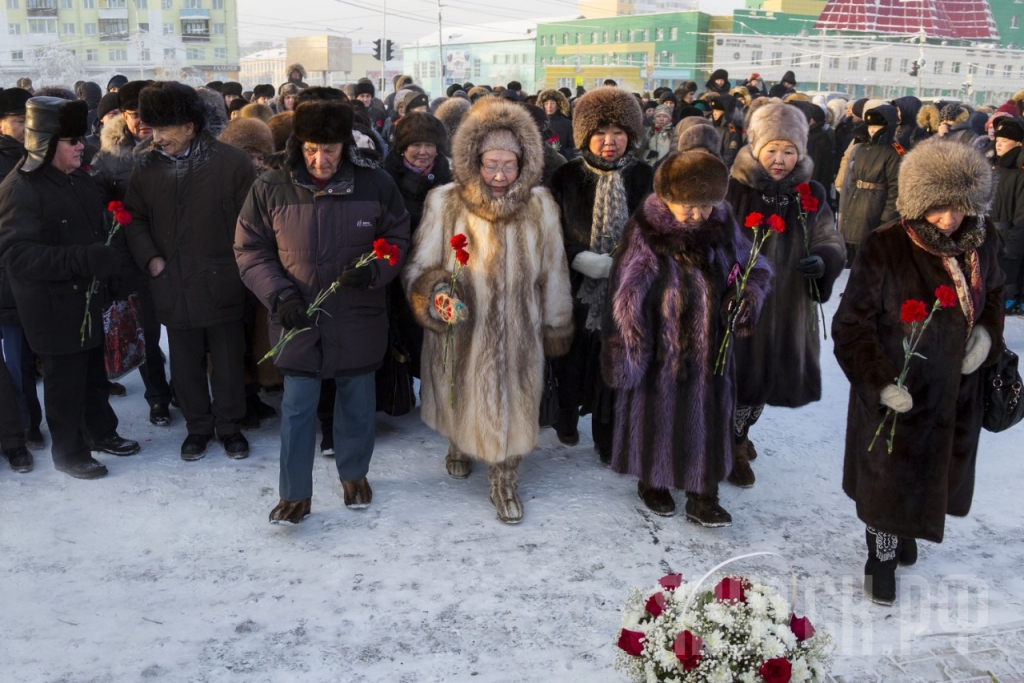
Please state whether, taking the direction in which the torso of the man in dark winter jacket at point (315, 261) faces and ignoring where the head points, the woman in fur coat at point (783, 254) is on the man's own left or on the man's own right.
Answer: on the man's own left

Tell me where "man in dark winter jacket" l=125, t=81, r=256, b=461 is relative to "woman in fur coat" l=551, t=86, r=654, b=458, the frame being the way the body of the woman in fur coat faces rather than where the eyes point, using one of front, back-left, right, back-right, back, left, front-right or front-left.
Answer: right

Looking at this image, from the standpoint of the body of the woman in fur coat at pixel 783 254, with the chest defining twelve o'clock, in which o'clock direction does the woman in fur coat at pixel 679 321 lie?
the woman in fur coat at pixel 679 321 is roughly at 1 o'clock from the woman in fur coat at pixel 783 254.

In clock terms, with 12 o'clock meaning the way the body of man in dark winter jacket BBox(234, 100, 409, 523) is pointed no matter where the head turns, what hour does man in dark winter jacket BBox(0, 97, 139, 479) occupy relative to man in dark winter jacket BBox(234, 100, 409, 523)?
man in dark winter jacket BBox(0, 97, 139, 479) is roughly at 4 o'clock from man in dark winter jacket BBox(234, 100, 409, 523).

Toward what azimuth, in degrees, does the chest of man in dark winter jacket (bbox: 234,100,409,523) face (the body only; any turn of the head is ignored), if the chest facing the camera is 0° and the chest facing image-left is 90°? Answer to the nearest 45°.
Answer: approximately 0°

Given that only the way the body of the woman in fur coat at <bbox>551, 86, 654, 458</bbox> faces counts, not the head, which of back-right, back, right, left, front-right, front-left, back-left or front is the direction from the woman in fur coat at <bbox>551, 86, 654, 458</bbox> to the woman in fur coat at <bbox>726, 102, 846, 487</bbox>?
left

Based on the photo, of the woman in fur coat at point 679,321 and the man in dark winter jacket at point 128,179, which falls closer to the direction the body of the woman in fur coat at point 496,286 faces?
the woman in fur coat

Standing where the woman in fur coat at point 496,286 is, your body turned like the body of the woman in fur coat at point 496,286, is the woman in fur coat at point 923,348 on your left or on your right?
on your left

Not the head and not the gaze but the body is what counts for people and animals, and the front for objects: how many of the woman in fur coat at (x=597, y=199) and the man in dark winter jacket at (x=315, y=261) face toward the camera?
2
